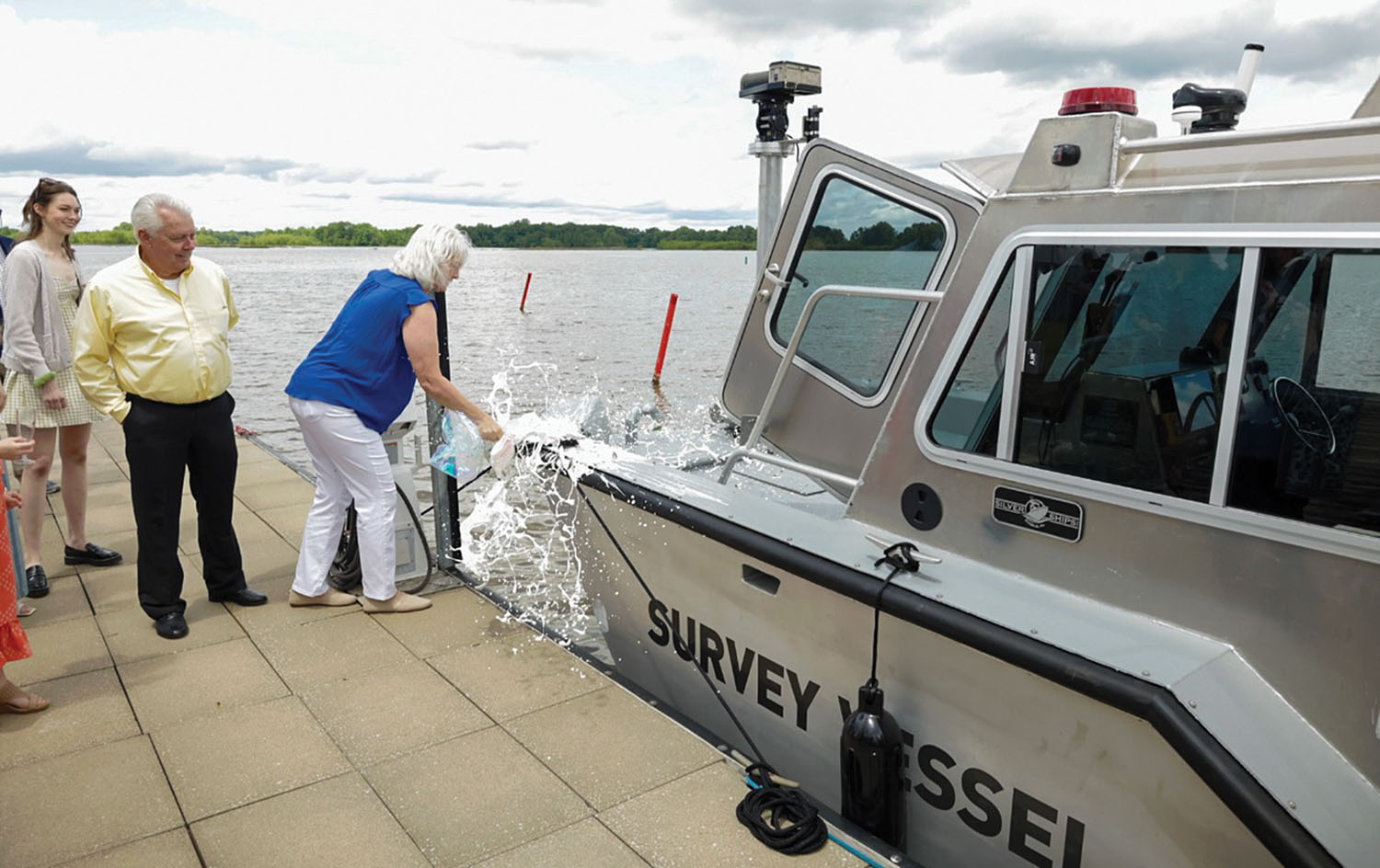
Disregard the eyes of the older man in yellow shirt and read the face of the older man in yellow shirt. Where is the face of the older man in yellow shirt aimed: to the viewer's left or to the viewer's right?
to the viewer's right

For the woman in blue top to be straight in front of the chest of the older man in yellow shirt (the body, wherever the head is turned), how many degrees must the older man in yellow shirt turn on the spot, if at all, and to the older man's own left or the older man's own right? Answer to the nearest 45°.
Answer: approximately 45° to the older man's own left

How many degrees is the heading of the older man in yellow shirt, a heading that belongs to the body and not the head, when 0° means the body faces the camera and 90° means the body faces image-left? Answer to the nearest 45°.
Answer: approximately 315°

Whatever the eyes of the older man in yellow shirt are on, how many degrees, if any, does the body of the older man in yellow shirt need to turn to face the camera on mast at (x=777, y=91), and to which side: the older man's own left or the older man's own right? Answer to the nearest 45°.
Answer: approximately 45° to the older man's own left

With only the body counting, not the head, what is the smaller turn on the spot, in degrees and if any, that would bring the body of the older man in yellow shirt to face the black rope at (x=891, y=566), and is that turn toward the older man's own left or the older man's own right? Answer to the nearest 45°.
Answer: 0° — they already face it
